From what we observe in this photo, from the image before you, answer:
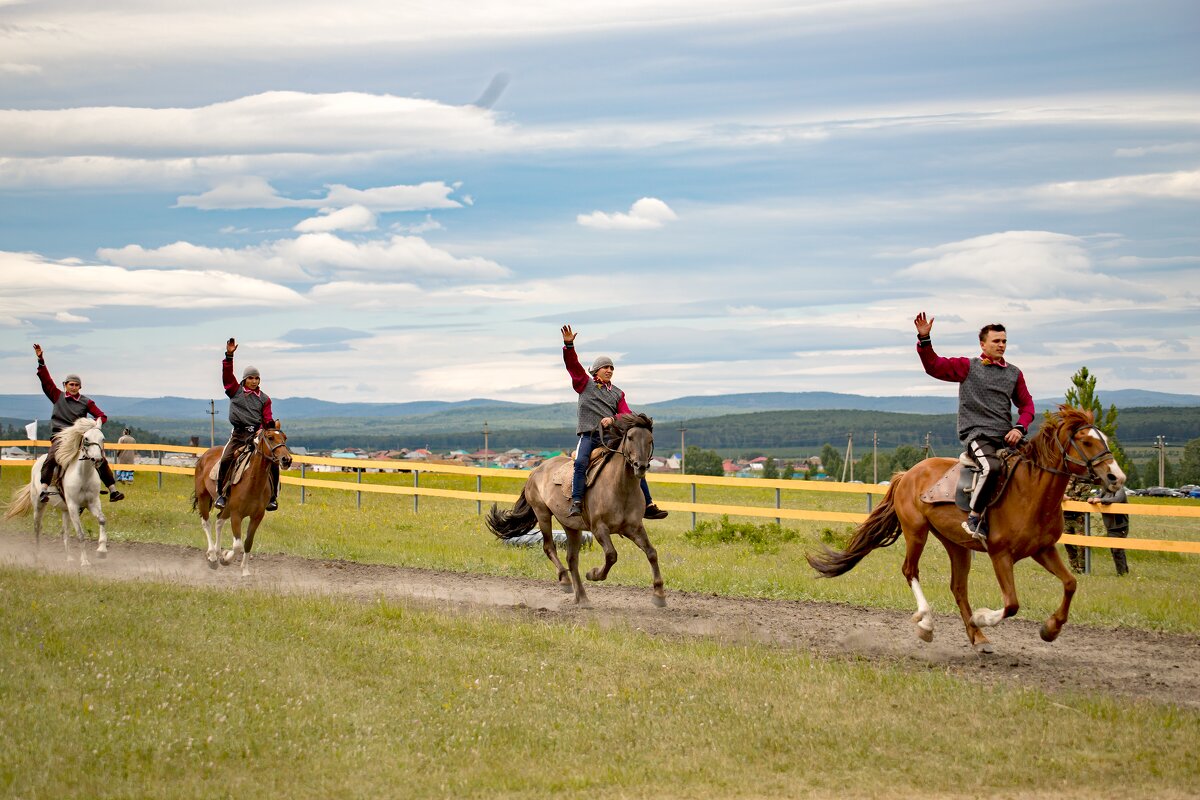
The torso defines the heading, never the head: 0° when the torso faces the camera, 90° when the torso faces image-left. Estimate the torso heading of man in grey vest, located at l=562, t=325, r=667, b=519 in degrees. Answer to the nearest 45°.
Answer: approximately 315°

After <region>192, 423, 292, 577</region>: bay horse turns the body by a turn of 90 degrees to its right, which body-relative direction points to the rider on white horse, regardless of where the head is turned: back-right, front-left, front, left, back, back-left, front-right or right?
right

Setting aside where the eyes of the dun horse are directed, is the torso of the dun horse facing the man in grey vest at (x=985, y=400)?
yes

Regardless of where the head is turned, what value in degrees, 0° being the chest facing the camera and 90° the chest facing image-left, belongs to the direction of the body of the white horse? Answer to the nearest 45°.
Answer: approximately 315°

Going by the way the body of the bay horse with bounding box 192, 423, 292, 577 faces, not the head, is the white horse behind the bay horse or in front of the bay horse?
behind

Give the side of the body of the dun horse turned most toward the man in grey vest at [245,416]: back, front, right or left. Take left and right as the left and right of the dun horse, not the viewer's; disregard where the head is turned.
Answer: back

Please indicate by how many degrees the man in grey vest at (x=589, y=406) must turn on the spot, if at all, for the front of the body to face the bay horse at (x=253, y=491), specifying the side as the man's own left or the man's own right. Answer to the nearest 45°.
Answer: approximately 180°

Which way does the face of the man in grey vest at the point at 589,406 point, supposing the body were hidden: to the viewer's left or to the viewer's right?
to the viewer's right
